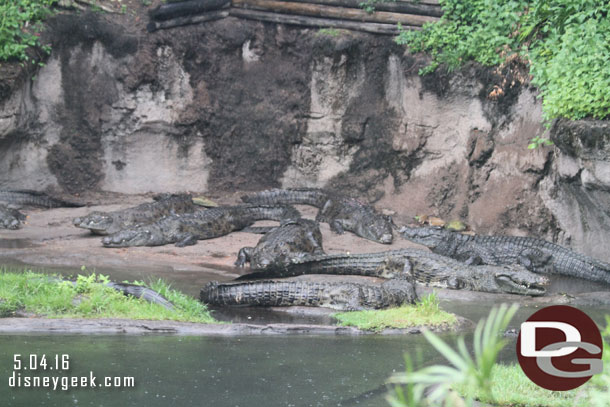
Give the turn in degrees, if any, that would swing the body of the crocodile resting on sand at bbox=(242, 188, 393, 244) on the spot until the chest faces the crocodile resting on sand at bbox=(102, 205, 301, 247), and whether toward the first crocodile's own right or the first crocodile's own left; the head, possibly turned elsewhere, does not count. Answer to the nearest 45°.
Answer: approximately 90° to the first crocodile's own right

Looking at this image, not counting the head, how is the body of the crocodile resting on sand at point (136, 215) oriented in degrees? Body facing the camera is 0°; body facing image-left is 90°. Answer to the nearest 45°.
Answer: approximately 90°

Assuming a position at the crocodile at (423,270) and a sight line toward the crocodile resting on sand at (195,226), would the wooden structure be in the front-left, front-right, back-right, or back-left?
front-right

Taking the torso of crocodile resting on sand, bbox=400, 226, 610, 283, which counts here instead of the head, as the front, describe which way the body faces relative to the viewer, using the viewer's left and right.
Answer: facing to the left of the viewer

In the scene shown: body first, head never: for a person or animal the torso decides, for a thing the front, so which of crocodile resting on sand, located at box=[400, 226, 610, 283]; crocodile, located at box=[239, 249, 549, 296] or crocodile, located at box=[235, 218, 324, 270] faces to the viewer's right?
crocodile, located at box=[239, 249, 549, 296]

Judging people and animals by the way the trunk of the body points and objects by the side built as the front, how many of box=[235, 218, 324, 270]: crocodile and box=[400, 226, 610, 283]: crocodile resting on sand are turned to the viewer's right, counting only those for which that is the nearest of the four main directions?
0

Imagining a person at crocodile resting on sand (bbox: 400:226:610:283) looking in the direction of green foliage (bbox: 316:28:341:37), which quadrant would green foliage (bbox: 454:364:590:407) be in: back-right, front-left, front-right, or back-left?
back-left

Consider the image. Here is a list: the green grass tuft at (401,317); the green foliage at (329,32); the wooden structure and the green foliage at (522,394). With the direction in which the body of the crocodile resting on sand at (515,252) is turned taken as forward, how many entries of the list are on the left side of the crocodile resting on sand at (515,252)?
2

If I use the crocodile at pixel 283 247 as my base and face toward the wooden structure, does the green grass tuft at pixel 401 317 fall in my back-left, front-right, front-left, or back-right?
back-right

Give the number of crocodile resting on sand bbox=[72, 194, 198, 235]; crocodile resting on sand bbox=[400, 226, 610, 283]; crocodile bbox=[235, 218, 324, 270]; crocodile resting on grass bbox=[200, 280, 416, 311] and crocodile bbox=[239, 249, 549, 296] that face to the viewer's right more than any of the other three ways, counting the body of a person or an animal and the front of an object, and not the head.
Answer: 2
